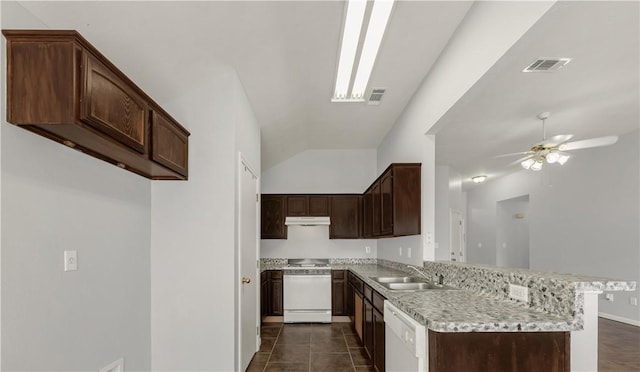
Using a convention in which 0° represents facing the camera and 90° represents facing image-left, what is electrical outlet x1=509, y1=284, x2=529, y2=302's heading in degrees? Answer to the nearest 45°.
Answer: approximately 45°

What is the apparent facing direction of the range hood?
toward the camera

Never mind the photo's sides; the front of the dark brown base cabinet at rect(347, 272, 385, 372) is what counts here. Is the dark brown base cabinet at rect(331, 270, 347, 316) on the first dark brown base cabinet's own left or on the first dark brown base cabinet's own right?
on the first dark brown base cabinet's own right

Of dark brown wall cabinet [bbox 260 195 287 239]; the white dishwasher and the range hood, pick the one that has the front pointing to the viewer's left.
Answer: the white dishwasher

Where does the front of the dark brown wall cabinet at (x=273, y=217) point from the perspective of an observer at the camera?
facing the viewer

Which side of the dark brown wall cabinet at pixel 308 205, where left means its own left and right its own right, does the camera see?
front

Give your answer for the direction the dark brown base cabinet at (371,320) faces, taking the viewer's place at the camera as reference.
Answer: facing to the left of the viewer

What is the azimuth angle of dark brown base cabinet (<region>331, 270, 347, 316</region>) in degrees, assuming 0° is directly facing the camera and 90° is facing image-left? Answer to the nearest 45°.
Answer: approximately 0°

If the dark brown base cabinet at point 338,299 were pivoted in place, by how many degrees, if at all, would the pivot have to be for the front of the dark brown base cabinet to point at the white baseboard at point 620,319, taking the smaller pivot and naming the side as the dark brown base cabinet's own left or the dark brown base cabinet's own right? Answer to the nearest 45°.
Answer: approximately 90° to the dark brown base cabinet's own left

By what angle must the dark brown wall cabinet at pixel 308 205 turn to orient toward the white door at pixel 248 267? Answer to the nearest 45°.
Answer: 0° — it already faces it

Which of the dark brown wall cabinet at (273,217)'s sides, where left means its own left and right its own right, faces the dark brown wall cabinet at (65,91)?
front

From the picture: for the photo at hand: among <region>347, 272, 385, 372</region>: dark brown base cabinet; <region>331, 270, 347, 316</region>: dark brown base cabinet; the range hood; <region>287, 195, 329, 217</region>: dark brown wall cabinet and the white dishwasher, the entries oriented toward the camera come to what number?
3

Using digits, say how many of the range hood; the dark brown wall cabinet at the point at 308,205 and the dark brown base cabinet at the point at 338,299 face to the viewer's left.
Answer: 0
